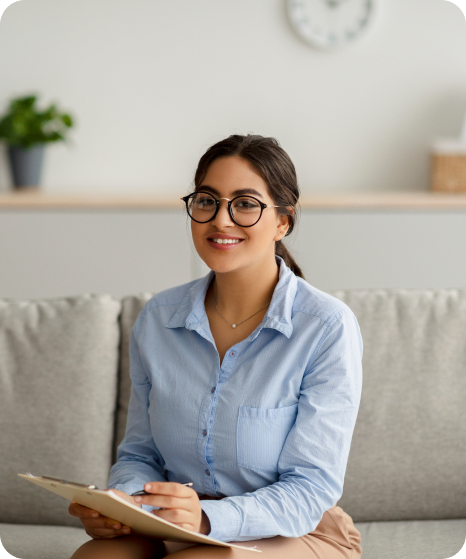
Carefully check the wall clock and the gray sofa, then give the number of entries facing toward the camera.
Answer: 2

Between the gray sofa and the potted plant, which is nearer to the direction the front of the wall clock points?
the gray sofa

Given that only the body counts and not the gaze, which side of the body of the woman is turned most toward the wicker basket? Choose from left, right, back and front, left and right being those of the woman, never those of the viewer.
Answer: back

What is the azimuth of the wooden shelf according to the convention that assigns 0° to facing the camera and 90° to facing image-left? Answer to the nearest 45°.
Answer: approximately 0°

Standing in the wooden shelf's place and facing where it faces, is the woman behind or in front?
in front

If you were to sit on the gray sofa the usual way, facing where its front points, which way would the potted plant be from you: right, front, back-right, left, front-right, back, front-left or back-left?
back-right

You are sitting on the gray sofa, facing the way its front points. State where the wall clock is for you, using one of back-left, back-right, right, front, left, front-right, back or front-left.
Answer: back

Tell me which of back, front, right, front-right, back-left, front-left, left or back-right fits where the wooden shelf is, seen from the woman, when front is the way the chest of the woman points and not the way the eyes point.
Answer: back-right
